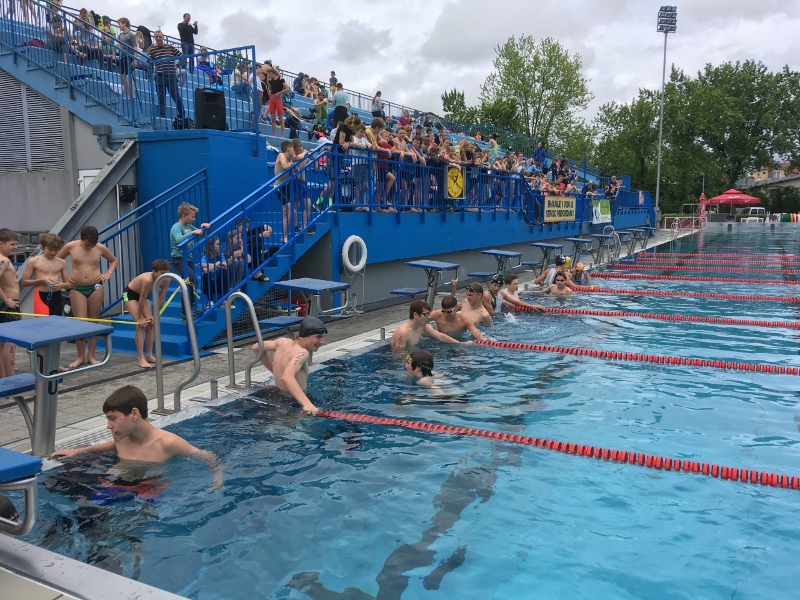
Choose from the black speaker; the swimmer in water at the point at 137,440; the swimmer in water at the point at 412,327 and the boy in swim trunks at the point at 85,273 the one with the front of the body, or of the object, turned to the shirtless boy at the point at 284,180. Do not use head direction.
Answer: the black speaker

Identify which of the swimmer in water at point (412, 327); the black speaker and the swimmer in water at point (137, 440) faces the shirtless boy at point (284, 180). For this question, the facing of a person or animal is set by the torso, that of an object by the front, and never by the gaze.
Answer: the black speaker

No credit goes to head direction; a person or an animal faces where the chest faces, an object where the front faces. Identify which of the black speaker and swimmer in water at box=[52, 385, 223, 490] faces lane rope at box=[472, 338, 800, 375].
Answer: the black speaker

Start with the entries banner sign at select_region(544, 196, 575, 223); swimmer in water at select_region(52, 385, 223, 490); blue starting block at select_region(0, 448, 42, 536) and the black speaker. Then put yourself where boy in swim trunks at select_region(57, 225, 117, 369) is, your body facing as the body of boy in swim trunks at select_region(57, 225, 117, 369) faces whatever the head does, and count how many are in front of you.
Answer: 2

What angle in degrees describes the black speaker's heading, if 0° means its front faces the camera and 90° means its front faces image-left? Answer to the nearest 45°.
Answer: approximately 315°

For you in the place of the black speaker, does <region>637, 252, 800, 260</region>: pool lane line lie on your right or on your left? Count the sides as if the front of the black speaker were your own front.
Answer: on your left

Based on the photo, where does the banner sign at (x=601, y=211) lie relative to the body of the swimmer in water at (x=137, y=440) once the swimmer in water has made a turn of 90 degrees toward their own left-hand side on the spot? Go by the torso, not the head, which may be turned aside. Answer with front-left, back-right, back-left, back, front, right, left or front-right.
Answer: left
